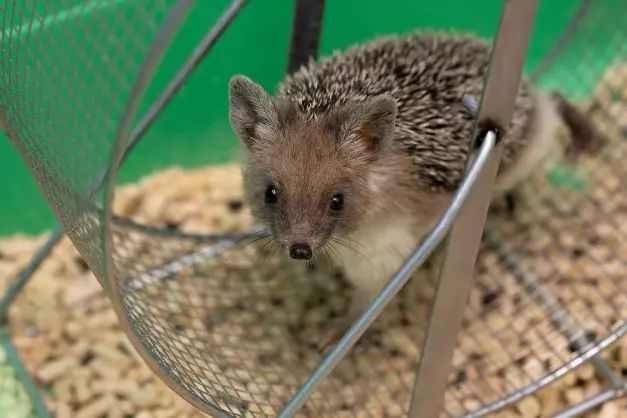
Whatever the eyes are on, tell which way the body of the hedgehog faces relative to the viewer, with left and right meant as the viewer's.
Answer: facing the viewer and to the left of the viewer
